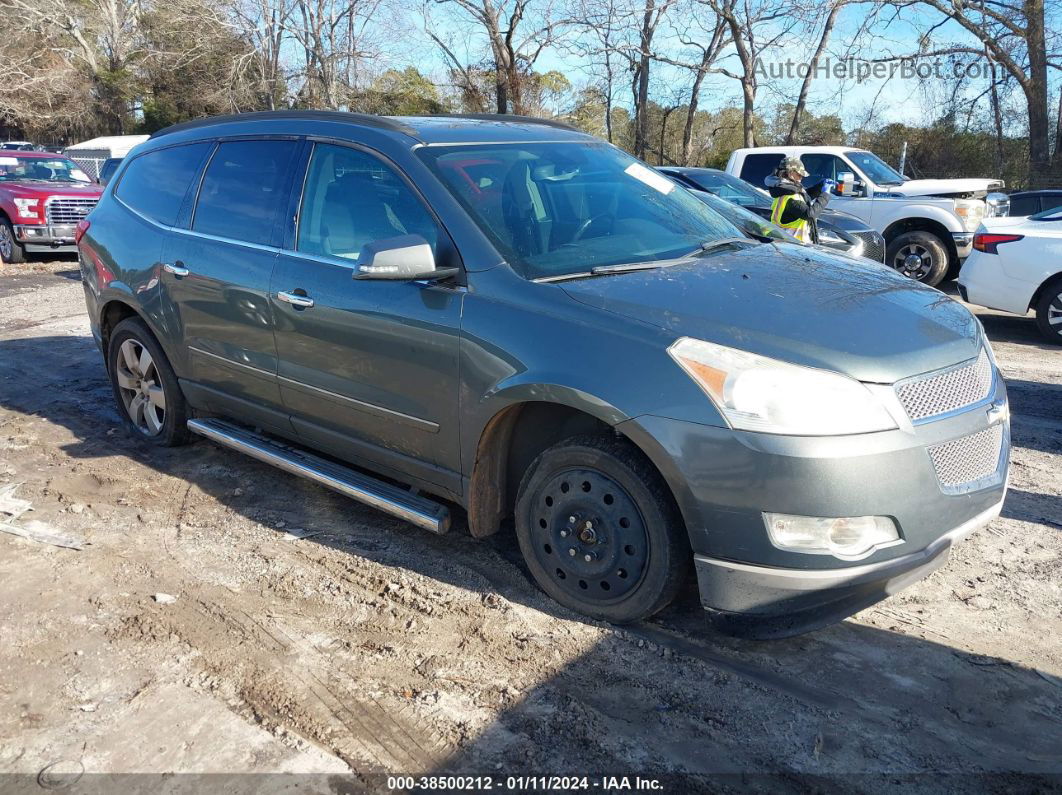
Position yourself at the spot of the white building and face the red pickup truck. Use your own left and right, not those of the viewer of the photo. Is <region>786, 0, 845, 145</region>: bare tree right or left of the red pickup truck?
left

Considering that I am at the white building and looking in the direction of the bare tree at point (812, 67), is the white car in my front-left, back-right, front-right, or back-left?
front-right

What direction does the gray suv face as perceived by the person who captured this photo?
facing the viewer and to the right of the viewer

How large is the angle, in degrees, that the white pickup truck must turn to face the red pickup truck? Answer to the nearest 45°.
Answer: approximately 135° to its right

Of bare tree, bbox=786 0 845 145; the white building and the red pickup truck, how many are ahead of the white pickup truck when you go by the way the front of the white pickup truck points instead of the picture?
0

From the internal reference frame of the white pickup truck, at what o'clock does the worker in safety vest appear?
The worker in safety vest is roughly at 2 o'clock from the white pickup truck.

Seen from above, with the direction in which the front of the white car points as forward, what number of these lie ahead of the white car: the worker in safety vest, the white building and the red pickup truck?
0

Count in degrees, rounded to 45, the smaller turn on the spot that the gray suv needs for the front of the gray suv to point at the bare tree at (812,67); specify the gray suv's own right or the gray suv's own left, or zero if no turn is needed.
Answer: approximately 135° to the gray suv's own left

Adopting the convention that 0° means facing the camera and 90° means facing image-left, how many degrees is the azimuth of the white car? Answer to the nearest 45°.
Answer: approximately 270°

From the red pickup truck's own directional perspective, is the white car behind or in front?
in front

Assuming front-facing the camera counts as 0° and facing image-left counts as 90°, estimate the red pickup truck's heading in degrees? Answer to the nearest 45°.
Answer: approximately 315°

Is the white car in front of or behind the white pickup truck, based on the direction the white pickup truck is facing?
in front

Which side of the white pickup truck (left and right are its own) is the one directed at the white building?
back

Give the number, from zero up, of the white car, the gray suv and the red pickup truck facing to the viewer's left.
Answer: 0
